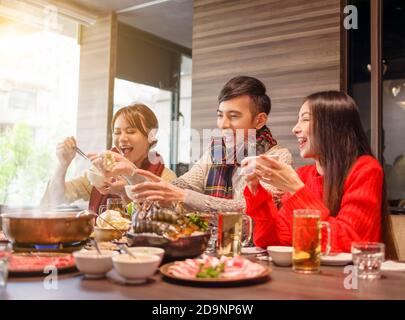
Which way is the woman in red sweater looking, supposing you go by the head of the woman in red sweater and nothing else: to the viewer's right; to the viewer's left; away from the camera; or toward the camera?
to the viewer's left

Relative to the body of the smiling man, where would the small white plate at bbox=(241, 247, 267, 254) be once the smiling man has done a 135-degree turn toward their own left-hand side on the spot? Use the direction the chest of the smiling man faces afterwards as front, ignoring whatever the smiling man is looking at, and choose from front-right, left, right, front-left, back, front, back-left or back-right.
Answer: right

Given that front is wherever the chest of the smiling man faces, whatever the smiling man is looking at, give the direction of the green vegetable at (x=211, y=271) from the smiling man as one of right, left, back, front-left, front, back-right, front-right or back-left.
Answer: front-left

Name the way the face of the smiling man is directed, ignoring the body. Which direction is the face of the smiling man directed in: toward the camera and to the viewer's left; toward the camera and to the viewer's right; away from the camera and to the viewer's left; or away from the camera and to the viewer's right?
toward the camera and to the viewer's left

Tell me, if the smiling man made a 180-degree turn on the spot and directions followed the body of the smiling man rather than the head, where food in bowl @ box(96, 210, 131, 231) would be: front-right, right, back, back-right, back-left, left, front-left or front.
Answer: back

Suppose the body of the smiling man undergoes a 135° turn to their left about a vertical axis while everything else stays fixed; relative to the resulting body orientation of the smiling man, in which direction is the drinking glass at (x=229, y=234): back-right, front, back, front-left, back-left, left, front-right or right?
right

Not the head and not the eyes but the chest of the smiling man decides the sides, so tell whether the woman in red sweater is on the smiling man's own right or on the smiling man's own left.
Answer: on the smiling man's own left

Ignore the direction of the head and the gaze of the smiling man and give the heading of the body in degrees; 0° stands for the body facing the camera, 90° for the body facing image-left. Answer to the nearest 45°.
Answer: approximately 45°

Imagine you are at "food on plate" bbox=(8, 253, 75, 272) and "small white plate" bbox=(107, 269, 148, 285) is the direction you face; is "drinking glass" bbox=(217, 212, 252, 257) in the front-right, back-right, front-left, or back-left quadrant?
front-left

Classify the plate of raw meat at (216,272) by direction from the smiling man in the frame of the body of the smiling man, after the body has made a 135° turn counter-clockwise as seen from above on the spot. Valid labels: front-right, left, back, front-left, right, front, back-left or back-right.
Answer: right
